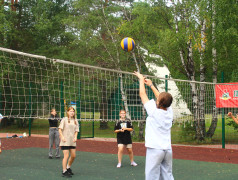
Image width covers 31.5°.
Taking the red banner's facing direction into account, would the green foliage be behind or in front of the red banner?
behind

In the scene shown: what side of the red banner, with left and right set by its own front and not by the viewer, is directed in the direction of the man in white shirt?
front

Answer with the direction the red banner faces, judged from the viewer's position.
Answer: facing the viewer

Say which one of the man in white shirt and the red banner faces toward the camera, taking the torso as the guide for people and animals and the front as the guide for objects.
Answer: the red banner

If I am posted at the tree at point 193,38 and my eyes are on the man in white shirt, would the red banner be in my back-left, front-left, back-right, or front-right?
front-left

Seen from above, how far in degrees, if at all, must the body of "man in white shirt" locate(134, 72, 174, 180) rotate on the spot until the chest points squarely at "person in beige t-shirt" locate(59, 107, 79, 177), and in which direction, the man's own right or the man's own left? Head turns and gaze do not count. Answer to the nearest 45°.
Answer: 0° — they already face them

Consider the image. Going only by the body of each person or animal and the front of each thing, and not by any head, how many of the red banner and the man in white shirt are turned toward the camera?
1

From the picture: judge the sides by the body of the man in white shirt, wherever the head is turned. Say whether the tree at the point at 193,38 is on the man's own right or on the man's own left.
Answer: on the man's own right

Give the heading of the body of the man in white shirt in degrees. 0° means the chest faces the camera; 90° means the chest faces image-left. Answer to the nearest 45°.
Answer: approximately 135°
